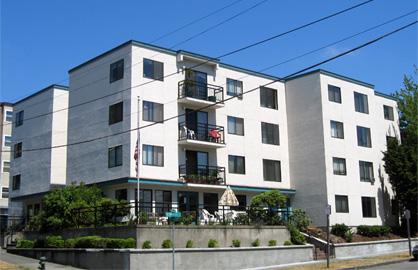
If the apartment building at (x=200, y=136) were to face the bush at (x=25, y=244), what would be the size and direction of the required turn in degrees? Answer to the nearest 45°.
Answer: approximately 90° to its right

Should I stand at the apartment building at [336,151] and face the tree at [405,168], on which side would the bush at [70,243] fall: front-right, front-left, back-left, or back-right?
back-right

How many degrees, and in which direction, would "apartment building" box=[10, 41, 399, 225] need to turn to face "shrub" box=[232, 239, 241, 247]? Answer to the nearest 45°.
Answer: approximately 45° to its right

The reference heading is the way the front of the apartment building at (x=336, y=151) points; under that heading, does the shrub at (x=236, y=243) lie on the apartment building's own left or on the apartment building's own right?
on the apartment building's own right

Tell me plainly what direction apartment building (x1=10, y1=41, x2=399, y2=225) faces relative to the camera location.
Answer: facing the viewer and to the right of the viewer
